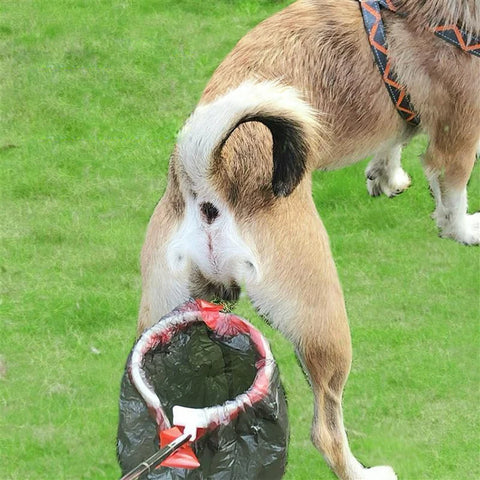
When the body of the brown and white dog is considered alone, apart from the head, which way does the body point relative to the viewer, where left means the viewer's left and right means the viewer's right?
facing away from the viewer and to the right of the viewer

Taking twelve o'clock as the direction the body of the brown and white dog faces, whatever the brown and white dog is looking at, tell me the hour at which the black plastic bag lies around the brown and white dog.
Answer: The black plastic bag is roughly at 5 o'clock from the brown and white dog.
